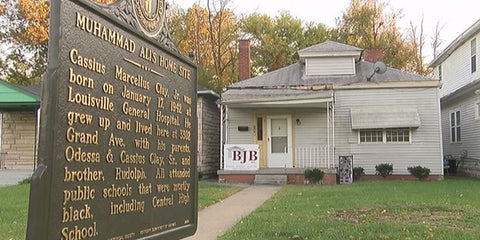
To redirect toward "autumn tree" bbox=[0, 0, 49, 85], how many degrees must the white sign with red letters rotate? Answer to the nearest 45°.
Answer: approximately 135° to its right

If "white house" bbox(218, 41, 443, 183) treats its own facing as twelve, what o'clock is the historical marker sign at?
The historical marker sign is roughly at 12 o'clock from the white house.

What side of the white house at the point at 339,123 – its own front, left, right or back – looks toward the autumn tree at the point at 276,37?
back

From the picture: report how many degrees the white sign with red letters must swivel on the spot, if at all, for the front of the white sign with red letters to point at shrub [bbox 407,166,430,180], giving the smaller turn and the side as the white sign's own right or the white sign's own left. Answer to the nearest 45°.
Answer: approximately 90° to the white sign's own left

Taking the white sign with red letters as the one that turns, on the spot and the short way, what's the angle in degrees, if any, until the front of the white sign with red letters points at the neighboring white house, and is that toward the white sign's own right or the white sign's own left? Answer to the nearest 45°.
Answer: approximately 90° to the white sign's own left

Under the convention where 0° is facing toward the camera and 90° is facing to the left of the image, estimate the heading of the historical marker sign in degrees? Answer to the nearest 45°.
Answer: approximately 315°

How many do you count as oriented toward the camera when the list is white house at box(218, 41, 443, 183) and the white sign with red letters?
2

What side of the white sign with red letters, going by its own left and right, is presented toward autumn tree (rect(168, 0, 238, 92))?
back

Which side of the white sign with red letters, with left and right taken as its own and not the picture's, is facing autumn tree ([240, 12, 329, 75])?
back

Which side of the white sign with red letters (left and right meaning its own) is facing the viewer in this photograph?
front

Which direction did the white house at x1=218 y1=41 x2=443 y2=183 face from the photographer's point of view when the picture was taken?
facing the viewer

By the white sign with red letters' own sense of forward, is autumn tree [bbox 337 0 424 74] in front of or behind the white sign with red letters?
behind

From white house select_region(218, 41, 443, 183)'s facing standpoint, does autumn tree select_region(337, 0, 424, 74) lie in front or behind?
behind

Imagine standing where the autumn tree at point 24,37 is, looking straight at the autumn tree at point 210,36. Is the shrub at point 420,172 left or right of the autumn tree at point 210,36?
right
